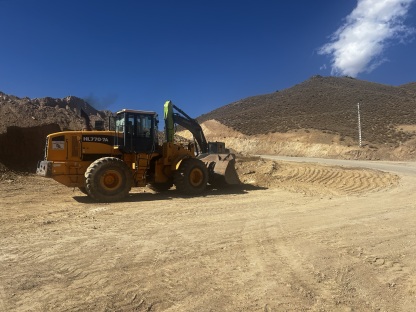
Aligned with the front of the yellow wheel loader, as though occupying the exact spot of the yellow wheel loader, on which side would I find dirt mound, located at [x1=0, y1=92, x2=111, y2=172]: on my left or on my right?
on my left

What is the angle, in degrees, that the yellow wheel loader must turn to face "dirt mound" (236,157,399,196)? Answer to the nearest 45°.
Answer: approximately 45° to its right

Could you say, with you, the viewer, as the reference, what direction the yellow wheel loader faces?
facing away from the viewer and to the right of the viewer
